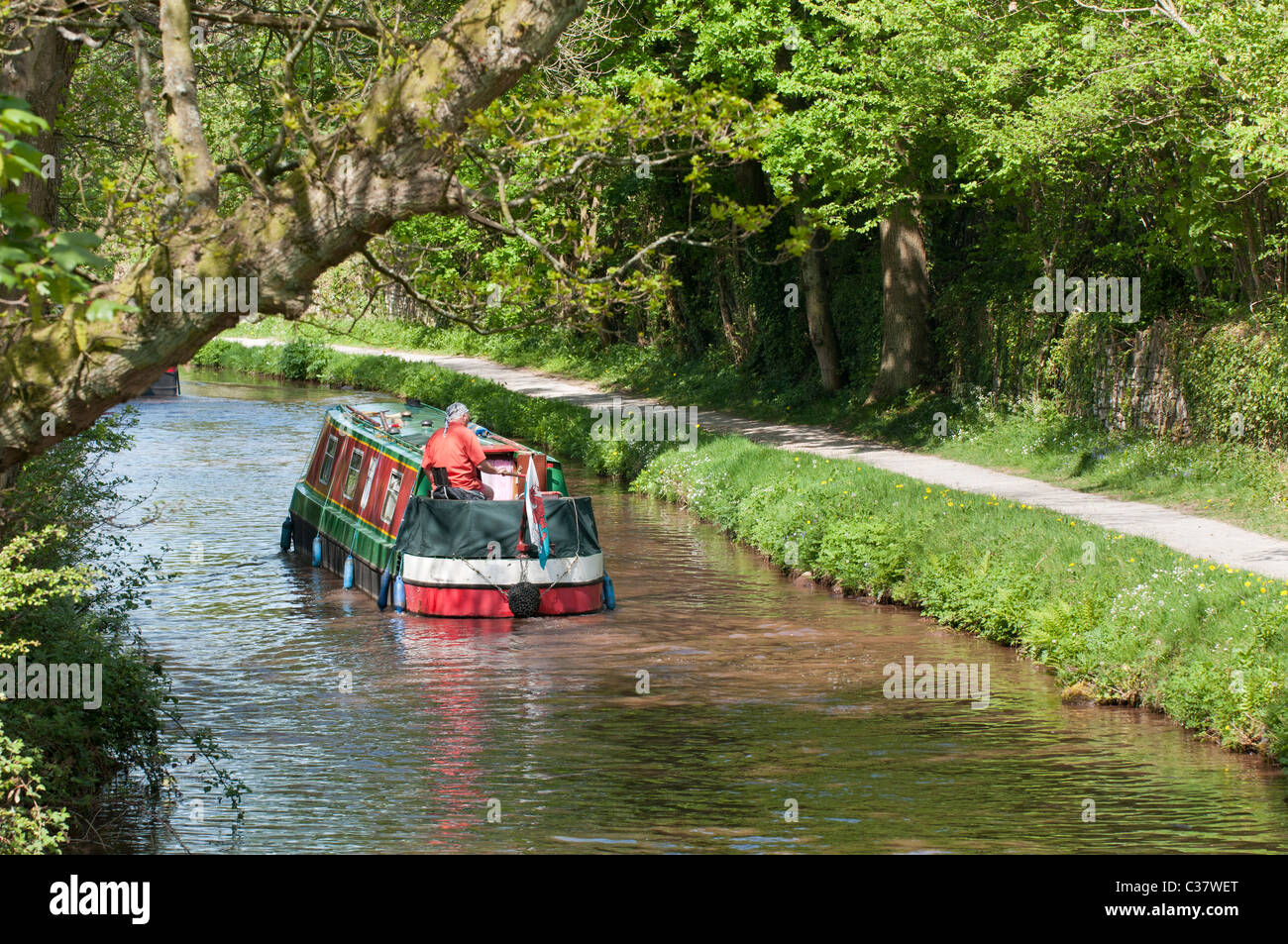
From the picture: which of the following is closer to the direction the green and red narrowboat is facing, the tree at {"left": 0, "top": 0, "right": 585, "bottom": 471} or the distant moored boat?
the distant moored boat

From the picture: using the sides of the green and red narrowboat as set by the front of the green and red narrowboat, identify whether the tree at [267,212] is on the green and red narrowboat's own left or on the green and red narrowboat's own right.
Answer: on the green and red narrowboat's own left

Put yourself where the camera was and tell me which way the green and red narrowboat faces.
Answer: facing away from the viewer and to the left of the viewer

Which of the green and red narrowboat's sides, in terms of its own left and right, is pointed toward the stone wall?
right

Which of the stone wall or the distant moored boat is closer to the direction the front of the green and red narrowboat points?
the distant moored boat
